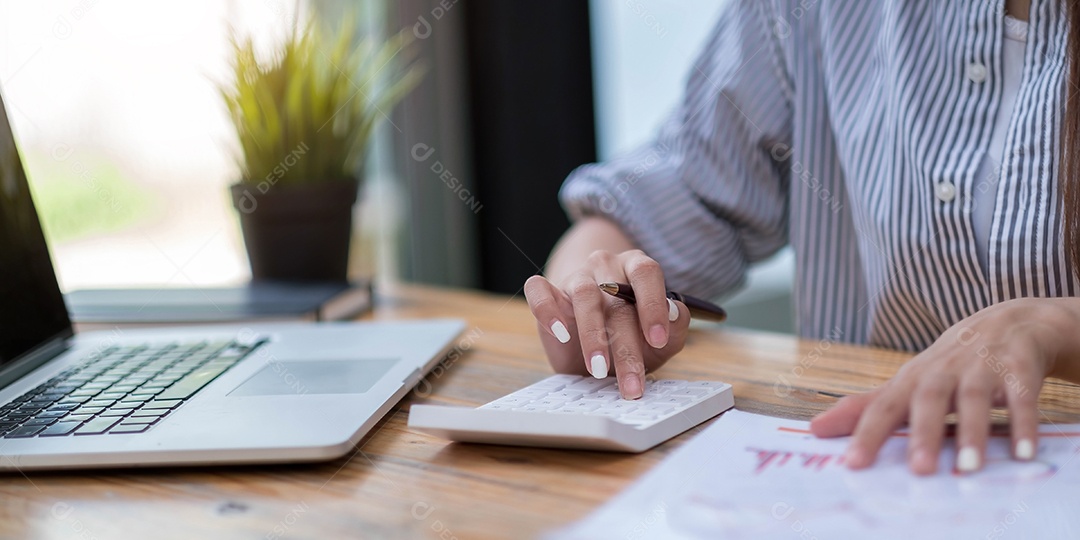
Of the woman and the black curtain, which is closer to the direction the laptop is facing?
the woman

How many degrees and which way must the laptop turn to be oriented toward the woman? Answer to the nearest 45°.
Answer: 0° — it already faces them

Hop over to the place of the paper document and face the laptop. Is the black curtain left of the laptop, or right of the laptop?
right

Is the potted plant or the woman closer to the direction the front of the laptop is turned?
the woman

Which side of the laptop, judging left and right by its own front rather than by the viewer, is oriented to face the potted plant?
left

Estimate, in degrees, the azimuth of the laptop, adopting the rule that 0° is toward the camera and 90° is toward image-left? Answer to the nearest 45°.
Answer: approximately 270°

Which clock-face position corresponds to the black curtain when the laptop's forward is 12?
The black curtain is roughly at 10 o'clock from the laptop.

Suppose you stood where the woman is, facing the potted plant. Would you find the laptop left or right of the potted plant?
left

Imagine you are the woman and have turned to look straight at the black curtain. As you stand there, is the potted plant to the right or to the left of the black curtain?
left
